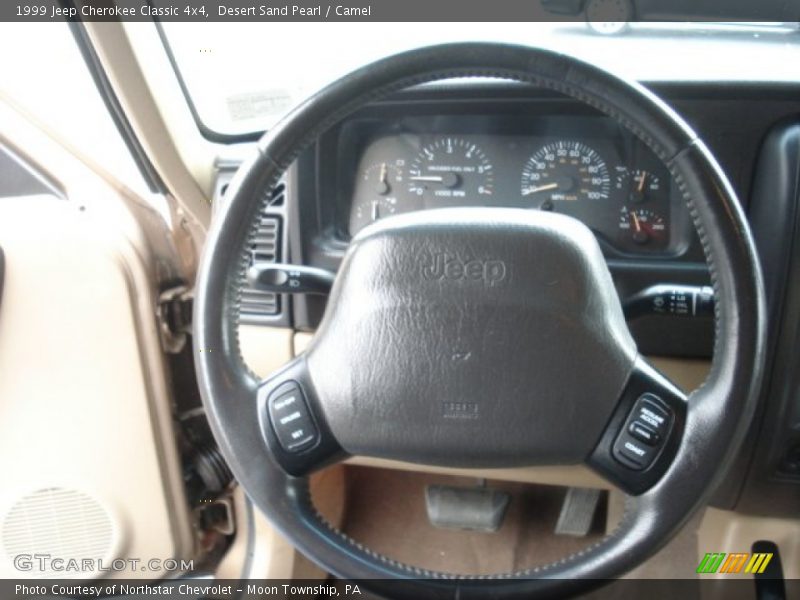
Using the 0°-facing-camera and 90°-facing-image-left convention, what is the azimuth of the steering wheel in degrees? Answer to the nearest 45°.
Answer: approximately 0°

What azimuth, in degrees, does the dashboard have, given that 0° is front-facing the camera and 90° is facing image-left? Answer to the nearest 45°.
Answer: approximately 0°
